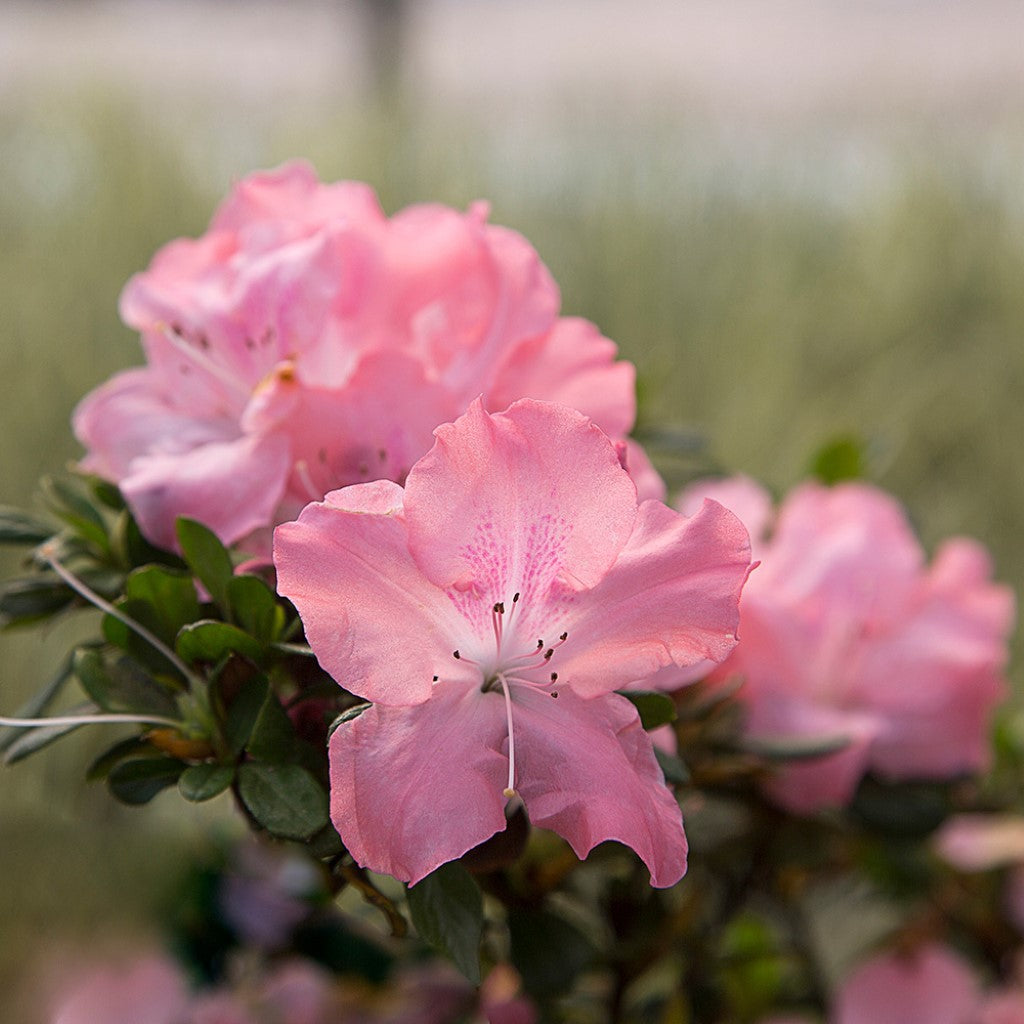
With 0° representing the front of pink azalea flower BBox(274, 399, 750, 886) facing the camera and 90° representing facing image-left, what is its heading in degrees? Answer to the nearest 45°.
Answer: approximately 0°

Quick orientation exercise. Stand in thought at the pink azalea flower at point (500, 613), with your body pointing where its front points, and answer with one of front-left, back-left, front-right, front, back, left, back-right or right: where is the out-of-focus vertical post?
back
